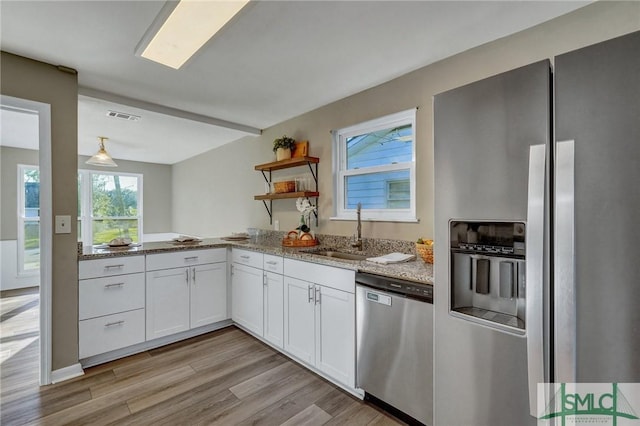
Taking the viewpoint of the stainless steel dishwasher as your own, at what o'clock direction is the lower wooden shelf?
The lower wooden shelf is roughly at 3 o'clock from the stainless steel dishwasher.

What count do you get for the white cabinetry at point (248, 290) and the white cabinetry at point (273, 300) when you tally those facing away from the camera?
0

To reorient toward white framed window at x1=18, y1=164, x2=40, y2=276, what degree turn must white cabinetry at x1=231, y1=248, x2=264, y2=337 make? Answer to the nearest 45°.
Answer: approximately 90° to its right

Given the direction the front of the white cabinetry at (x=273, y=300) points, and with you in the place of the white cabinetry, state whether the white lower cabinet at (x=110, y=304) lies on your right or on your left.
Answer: on your right

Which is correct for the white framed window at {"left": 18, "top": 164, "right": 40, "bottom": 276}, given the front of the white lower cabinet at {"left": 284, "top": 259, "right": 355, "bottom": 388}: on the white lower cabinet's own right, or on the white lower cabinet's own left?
on the white lower cabinet's own right

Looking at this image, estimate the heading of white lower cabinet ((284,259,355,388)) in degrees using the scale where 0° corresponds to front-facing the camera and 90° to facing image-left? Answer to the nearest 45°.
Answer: approximately 45°

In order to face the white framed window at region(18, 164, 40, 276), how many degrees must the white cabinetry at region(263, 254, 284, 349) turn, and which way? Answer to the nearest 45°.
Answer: approximately 90° to its right

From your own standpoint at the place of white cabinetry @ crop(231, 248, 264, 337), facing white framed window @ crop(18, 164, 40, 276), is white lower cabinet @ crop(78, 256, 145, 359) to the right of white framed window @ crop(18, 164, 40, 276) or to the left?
left

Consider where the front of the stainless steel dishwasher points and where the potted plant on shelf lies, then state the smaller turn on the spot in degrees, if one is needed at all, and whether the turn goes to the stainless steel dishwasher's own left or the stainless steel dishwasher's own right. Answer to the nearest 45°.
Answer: approximately 90° to the stainless steel dishwasher's own right

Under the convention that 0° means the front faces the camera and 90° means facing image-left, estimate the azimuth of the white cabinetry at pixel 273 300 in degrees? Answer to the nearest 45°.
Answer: approximately 45°
